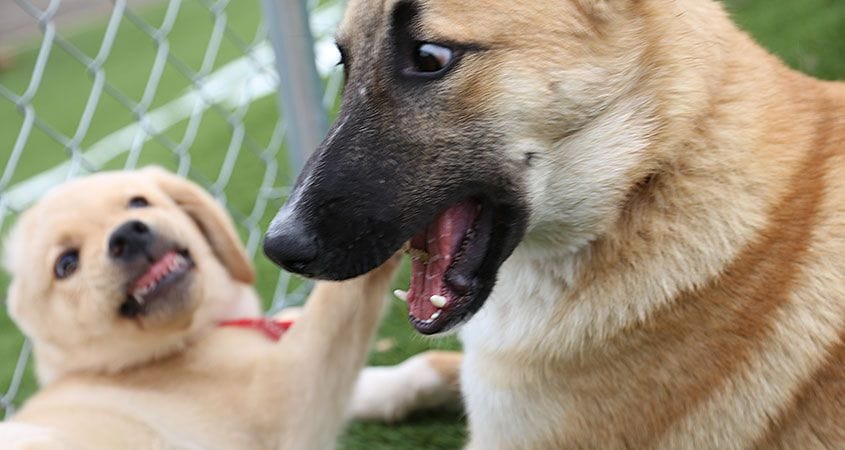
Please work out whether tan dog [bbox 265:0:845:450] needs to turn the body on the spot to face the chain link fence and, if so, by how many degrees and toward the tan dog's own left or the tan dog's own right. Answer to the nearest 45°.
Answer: approximately 45° to the tan dog's own right

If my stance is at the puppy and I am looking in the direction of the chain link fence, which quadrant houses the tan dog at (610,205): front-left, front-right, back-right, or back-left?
back-right

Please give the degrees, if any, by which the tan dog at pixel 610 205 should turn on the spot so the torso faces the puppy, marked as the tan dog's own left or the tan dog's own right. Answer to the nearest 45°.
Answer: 0° — it already faces it

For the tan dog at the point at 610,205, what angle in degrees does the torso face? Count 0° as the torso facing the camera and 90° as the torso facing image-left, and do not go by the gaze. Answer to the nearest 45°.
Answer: approximately 90°

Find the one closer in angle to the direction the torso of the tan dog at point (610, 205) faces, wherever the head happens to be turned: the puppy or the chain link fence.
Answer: the puppy
